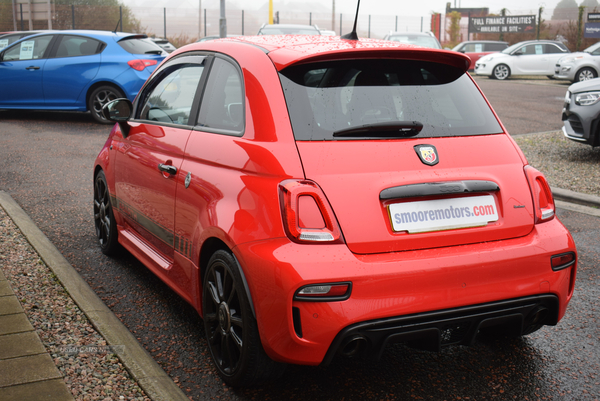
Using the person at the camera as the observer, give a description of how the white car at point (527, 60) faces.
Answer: facing to the left of the viewer

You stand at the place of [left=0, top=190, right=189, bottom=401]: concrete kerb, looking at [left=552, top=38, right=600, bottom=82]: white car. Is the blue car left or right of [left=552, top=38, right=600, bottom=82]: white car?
left

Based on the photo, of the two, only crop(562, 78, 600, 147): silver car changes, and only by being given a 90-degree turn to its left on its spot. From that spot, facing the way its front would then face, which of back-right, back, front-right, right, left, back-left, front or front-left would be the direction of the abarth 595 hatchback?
front-right

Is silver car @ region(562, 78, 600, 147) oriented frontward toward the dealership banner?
no

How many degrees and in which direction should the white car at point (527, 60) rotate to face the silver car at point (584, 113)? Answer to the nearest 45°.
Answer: approximately 90° to its left

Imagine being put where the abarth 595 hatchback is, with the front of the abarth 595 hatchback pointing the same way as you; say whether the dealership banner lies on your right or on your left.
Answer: on your right

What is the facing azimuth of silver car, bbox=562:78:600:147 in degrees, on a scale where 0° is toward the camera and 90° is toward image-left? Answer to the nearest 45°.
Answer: approximately 45°

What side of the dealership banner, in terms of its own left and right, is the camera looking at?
front

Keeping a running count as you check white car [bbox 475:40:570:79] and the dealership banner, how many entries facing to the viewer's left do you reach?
1

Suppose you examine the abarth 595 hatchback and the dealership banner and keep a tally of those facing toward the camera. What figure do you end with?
1

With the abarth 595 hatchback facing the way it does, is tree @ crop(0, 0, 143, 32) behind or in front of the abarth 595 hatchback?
in front

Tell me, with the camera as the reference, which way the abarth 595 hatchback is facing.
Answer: facing away from the viewer and to the left of the viewer

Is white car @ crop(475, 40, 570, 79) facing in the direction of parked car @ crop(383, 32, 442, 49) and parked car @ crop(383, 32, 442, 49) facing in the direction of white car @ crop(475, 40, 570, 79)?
no

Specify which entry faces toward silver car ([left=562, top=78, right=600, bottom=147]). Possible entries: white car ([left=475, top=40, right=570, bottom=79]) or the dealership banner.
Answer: the dealership banner

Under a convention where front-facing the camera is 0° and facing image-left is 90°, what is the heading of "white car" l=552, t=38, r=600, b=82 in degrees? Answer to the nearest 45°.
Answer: approximately 45°
